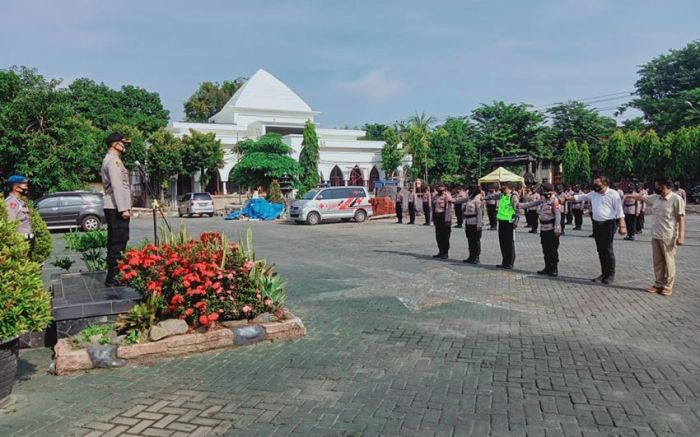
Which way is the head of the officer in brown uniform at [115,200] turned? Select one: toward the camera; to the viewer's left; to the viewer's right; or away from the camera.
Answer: to the viewer's right

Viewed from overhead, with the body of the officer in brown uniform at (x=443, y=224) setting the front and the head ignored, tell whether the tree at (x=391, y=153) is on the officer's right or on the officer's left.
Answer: on the officer's right

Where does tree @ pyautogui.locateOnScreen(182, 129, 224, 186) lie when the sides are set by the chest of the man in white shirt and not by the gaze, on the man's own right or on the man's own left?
on the man's own right

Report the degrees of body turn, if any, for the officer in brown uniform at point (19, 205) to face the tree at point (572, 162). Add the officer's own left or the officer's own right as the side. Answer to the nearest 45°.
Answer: approximately 45° to the officer's own left

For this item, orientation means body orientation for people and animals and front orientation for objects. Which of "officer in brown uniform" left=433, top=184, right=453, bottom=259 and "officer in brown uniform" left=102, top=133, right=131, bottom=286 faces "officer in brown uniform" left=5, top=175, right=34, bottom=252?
"officer in brown uniform" left=433, top=184, right=453, bottom=259

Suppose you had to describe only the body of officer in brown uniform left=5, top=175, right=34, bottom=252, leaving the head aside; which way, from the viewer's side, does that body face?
to the viewer's right

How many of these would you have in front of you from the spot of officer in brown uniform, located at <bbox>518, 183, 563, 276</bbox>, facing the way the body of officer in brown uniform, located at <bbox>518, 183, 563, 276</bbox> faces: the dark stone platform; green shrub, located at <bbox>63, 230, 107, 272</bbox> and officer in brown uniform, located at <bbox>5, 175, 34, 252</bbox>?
3

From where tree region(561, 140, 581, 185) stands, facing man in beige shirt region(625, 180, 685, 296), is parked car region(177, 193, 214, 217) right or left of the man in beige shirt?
right
